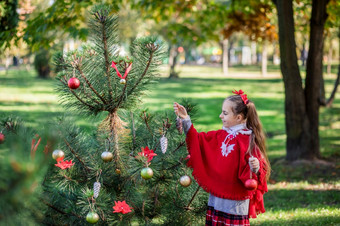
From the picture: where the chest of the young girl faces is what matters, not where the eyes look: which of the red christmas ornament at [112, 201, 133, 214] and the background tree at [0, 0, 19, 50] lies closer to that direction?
the red christmas ornament

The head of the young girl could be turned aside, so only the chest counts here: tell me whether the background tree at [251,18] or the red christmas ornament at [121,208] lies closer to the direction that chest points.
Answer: the red christmas ornament

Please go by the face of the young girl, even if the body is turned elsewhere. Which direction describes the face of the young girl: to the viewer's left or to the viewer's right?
to the viewer's left

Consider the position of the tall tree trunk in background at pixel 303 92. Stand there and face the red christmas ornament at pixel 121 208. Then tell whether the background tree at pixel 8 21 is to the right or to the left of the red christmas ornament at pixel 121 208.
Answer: right

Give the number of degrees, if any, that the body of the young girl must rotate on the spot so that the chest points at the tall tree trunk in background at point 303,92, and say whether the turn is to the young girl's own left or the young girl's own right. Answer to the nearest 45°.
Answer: approximately 135° to the young girl's own right

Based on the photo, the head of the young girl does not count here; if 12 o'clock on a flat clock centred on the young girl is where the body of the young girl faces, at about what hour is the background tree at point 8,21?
The background tree is roughly at 3 o'clock from the young girl.

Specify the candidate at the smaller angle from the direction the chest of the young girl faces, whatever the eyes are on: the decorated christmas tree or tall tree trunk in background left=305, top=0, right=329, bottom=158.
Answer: the decorated christmas tree

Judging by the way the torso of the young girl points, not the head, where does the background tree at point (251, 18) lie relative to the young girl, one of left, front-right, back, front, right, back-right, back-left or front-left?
back-right

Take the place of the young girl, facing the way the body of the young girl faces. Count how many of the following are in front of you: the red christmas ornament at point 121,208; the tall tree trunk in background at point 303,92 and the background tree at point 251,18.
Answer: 1

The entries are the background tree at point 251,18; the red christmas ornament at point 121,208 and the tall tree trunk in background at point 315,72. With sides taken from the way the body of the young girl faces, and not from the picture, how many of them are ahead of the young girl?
1

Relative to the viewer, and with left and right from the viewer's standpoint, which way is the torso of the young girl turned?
facing the viewer and to the left of the viewer

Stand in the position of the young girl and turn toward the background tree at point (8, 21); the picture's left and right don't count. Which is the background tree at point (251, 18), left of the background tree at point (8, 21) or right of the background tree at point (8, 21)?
right
